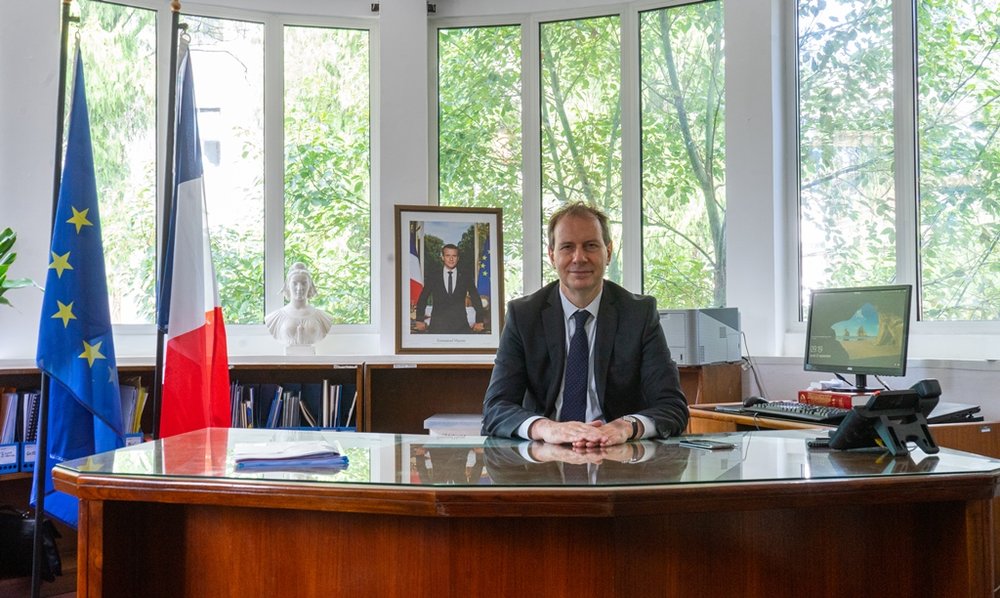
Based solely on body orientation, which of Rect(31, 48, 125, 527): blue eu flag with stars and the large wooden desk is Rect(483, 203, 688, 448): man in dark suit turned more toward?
the large wooden desk

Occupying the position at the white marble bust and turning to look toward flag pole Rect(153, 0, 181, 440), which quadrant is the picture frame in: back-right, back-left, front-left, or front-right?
back-left

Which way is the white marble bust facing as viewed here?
toward the camera

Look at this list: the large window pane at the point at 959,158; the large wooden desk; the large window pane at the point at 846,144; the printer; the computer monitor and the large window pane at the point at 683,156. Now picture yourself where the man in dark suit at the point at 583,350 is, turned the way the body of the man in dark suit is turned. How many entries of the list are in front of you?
1

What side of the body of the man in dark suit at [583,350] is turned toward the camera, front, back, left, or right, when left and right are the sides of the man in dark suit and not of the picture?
front

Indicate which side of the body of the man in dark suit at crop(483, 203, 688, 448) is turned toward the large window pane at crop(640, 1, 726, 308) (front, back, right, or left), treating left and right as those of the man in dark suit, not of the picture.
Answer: back

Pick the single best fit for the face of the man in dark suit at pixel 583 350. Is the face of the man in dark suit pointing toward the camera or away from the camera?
toward the camera

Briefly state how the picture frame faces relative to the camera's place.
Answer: facing the viewer
